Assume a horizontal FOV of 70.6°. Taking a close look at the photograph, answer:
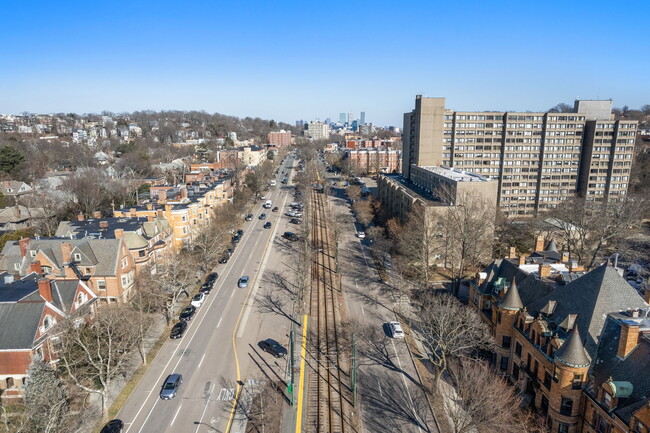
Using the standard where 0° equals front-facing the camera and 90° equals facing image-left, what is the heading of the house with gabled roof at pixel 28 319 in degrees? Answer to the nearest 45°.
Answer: approximately 270°

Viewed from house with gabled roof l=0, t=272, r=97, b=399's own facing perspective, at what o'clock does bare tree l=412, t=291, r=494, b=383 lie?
The bare tree is roughly at 1 o'clock from the house with gabled roof.

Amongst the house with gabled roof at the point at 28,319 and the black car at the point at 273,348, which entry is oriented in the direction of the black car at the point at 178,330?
the house with gabled roof

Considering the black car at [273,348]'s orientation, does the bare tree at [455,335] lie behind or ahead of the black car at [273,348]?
ahead

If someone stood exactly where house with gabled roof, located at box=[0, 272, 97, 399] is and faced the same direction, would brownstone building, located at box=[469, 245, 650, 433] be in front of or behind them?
in front

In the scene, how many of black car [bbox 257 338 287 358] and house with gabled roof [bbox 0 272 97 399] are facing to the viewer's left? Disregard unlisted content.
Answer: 0
